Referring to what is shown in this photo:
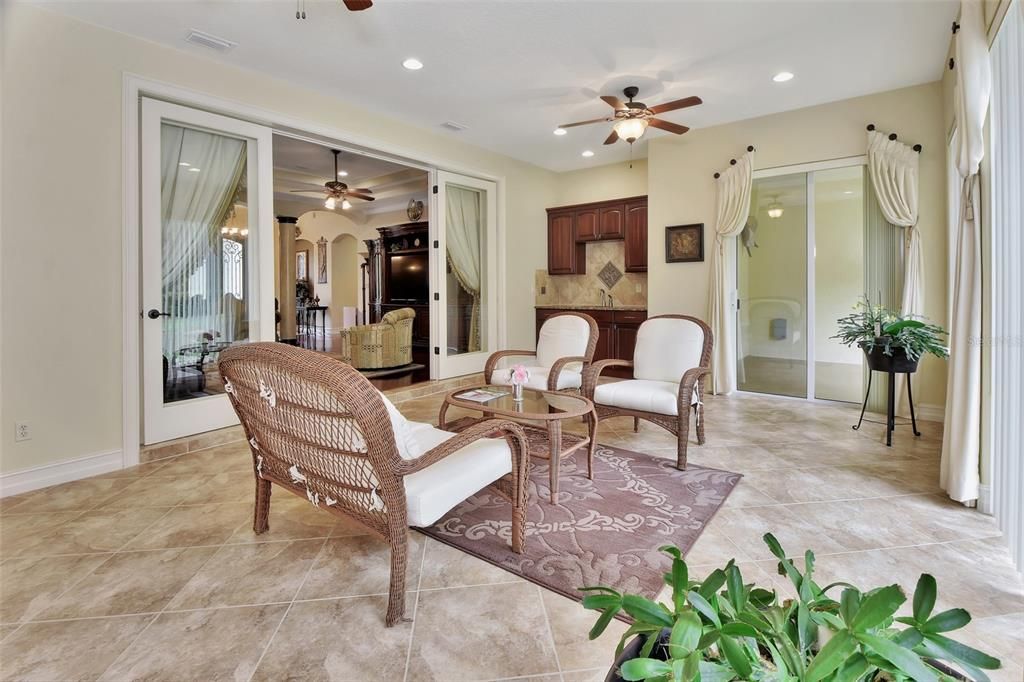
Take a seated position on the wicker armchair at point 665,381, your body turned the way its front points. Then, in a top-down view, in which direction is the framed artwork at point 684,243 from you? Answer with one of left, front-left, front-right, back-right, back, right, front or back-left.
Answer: back-right

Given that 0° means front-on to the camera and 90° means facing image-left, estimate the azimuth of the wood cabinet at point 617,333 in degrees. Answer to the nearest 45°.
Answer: approximately 0°

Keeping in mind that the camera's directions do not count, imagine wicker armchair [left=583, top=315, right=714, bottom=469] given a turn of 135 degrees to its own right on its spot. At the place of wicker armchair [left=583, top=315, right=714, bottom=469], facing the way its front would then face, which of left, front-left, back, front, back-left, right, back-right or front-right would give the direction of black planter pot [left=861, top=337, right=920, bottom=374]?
right

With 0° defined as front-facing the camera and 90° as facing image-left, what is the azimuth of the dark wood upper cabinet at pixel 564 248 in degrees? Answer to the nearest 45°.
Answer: approximately 0°

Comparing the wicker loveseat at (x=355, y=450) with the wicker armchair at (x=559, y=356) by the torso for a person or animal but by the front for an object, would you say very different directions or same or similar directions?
very different directions

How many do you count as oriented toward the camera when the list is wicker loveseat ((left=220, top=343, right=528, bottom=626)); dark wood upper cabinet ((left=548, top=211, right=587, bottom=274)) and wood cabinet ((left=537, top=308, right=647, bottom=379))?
2

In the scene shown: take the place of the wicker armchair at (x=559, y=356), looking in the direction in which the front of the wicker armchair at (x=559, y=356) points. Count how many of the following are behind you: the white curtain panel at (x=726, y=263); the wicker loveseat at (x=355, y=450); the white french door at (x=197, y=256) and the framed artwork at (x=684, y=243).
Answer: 2

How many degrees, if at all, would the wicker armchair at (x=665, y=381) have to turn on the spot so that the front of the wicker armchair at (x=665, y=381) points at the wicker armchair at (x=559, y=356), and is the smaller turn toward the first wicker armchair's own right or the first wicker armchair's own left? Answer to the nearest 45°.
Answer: approximately 90° to the first wicker armchair's own right
